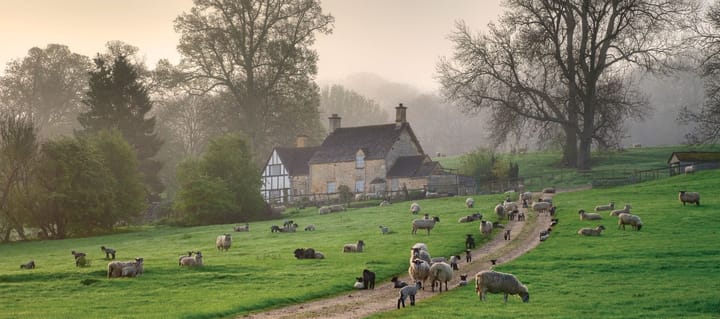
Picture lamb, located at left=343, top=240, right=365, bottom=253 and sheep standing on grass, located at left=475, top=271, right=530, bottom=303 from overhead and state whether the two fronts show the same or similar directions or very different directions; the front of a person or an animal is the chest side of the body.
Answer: same or similar directions

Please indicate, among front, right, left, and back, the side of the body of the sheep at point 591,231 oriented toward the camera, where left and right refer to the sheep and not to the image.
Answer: right

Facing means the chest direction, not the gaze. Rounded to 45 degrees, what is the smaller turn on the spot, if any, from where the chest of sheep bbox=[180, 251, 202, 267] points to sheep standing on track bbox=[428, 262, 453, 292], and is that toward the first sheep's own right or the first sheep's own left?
approximately 45° to the first sheep's own right

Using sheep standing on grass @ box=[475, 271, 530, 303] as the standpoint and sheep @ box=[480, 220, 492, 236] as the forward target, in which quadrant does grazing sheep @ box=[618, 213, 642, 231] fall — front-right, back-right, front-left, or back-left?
front-right

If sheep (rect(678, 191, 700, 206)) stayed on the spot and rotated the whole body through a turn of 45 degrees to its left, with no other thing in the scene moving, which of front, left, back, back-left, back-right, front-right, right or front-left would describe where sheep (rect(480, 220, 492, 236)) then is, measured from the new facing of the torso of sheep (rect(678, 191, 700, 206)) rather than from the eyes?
front

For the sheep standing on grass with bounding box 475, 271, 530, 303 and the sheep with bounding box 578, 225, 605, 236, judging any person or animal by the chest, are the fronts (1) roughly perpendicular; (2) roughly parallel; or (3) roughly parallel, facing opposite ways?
roughly parallel

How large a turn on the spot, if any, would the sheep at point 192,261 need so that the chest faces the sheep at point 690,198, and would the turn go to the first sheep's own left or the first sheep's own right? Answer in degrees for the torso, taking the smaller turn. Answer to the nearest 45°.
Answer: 0° — it already faces it

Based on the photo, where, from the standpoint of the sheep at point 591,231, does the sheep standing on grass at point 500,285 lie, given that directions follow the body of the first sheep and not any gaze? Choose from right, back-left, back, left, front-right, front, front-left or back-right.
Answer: right

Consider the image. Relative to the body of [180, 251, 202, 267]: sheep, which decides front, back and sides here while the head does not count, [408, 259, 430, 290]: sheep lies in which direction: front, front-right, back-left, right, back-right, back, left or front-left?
front-right
